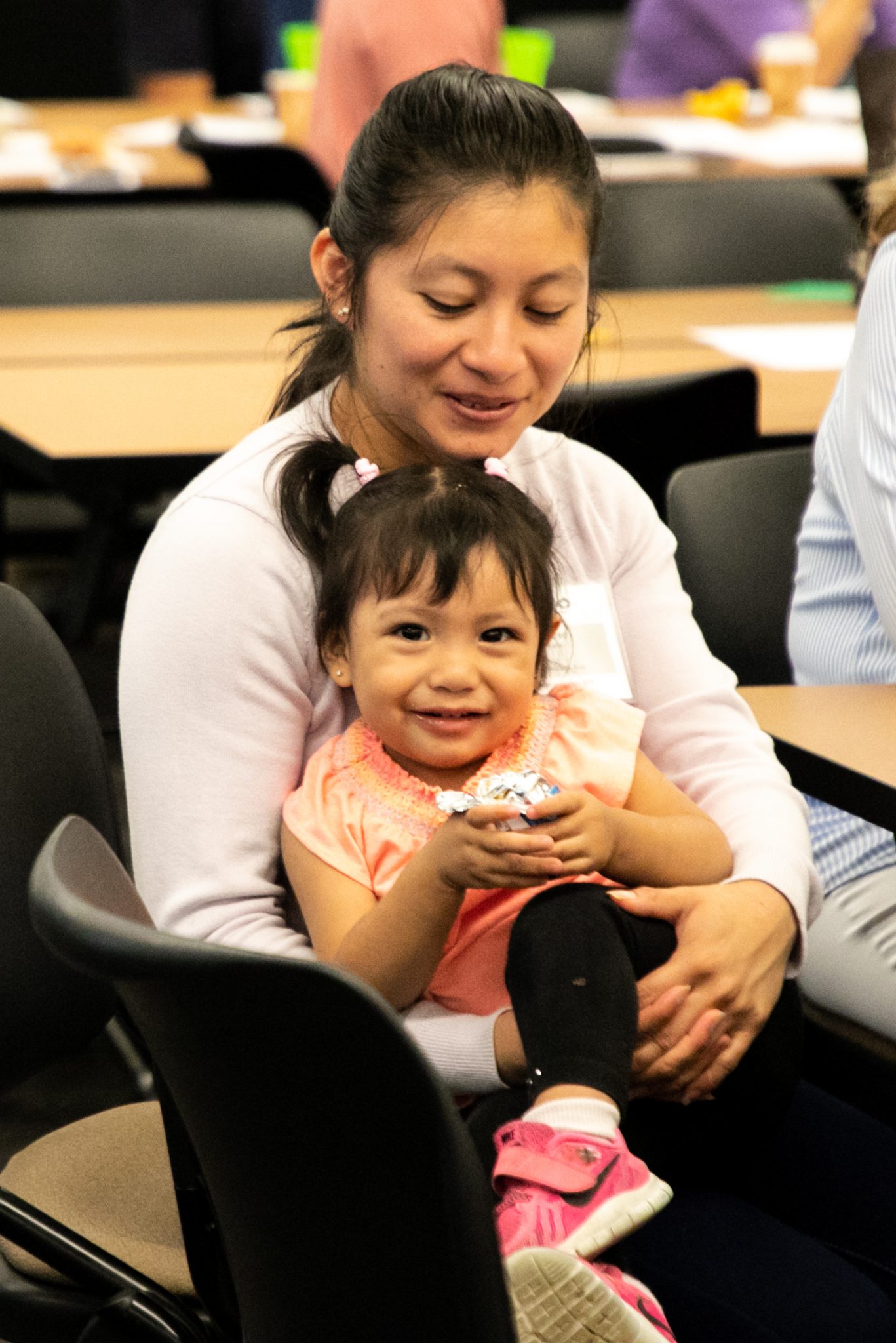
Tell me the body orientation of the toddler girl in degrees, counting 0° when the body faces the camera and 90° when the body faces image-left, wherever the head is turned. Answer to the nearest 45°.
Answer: approximately 0°

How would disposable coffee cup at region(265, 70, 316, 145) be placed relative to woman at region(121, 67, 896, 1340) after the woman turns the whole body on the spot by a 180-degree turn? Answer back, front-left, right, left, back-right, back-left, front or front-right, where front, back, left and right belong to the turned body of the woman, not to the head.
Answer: front-right

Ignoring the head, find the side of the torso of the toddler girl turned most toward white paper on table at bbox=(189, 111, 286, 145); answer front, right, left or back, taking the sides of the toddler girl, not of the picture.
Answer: back

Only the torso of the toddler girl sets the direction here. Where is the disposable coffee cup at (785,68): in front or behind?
behind

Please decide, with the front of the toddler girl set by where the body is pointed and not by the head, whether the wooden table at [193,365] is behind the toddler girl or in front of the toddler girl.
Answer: behind

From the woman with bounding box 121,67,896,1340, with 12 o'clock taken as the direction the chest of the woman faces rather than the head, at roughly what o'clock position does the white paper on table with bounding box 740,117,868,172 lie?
The white paper on table is roughly at 8 o'clock from the woman.

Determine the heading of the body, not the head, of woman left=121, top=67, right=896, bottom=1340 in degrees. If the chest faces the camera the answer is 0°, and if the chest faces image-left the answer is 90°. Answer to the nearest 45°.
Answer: approximately 315°

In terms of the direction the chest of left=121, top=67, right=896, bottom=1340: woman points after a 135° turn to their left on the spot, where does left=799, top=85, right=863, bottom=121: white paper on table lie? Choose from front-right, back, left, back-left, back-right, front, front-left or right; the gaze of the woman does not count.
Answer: front

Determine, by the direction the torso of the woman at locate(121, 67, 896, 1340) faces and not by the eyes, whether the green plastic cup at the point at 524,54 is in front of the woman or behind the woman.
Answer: behind

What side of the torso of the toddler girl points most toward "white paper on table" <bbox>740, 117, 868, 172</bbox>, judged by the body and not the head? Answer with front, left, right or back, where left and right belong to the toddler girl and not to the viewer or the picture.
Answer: back

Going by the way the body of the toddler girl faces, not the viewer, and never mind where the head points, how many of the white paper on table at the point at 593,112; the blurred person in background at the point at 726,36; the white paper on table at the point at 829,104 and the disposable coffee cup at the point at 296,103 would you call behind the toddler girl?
4

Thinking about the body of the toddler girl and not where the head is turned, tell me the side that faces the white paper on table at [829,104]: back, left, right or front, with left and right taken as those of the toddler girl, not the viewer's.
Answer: back
